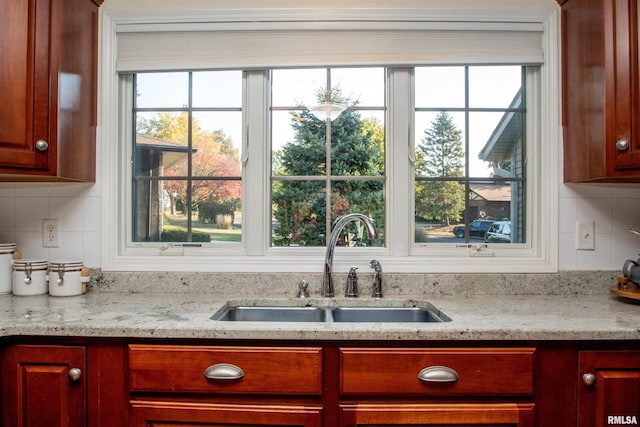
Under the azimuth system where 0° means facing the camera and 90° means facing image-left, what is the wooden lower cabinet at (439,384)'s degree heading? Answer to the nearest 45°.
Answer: approximately 0°

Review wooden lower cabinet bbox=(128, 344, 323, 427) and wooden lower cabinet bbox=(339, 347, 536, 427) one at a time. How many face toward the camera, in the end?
2

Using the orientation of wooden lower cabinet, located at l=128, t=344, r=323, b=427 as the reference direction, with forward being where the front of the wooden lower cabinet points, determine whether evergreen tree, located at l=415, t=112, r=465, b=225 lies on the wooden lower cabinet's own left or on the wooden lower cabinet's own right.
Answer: on the wooden lower cabinet's own left

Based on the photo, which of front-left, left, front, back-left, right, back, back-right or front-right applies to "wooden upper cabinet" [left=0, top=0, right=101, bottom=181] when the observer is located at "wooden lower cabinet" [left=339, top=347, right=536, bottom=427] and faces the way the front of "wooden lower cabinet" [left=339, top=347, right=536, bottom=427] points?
right

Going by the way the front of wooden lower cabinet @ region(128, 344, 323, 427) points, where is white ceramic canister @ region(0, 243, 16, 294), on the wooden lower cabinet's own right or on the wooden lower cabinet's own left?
on the wooden lower cabinet's own right

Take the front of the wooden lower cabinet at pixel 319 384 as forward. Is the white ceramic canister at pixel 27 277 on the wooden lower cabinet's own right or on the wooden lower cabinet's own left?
on the wooden lower cabinet's own right

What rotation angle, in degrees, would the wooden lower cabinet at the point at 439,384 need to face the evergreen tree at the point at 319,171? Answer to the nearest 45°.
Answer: approximately 135° to its right

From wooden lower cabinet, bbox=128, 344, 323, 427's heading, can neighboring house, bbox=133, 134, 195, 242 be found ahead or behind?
behind
